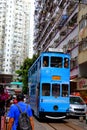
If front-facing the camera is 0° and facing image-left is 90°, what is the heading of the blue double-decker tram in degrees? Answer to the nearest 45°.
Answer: approximately 0°
